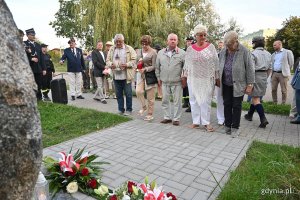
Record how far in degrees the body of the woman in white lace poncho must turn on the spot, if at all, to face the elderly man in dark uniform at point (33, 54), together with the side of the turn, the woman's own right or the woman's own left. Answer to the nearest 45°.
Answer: approximately 90° to the woman's own right

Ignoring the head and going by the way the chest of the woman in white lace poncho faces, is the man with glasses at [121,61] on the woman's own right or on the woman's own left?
on the woman's own right

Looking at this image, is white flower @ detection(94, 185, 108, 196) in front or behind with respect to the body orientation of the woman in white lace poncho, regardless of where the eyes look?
in front

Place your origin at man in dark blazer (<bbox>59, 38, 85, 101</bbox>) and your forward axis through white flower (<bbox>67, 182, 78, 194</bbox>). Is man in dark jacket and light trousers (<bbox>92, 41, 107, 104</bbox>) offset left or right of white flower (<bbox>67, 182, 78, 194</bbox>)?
left

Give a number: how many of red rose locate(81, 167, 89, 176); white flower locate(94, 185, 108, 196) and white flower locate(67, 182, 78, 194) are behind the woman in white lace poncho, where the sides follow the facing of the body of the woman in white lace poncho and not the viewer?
0

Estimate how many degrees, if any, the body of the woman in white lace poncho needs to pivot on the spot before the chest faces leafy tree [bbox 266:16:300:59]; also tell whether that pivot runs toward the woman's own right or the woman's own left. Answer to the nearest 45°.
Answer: approximately 180°

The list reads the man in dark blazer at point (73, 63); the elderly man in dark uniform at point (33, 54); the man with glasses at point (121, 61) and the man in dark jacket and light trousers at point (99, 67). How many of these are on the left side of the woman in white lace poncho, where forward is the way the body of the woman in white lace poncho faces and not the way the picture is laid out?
0

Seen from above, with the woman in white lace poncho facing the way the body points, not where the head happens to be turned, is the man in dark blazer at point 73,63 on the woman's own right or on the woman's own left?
on the woman's own right

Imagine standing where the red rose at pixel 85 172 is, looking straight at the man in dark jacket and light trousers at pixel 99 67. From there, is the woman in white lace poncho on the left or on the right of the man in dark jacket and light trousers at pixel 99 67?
right

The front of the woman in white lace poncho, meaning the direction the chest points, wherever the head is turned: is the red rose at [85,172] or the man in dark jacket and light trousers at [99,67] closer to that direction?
the red rose

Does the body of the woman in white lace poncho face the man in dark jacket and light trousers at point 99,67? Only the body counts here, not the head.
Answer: no

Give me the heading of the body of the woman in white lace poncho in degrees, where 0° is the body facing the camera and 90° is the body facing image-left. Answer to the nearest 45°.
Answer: approximately 0°

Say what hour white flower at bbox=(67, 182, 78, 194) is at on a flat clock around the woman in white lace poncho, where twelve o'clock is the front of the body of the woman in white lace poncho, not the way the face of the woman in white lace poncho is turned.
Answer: The white flower is roughly at 1 o'clock from the woman in white lace poncho.

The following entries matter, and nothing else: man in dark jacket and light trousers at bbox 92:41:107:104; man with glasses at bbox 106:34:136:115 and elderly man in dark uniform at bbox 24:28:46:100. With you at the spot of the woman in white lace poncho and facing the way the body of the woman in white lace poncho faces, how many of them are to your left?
0

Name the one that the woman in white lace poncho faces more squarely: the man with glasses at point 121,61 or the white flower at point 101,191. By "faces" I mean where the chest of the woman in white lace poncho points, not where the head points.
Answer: the white flower

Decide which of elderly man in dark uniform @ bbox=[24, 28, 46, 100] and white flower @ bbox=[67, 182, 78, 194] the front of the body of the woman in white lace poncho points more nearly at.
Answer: the white flower

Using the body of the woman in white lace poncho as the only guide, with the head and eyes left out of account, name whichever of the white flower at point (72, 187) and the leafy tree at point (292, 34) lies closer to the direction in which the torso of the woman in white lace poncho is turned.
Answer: the white flower

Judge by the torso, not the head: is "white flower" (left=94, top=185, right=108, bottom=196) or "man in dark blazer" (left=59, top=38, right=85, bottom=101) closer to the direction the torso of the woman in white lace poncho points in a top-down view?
the white flower
